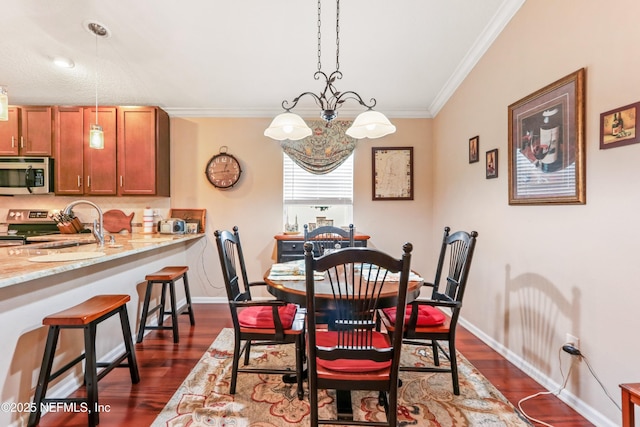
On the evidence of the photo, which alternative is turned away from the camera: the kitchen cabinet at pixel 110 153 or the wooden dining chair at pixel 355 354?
the wooden dining chair

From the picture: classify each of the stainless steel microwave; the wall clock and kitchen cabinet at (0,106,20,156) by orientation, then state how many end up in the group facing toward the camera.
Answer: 3

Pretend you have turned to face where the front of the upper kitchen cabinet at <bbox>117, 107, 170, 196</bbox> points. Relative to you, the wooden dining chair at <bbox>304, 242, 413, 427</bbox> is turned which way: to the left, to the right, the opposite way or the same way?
the opposite way

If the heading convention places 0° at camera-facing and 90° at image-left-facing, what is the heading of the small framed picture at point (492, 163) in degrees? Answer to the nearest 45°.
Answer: approximately 45°

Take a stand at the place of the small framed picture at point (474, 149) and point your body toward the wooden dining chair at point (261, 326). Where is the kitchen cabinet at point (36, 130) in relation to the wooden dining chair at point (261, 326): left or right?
right

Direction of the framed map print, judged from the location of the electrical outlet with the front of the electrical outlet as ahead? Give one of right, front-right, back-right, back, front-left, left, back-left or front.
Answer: right

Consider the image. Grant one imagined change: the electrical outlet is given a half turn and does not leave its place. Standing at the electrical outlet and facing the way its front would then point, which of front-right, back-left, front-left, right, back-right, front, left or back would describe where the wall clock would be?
back-left

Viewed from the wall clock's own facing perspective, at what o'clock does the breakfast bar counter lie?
The breakfast bar counter is roughly at 1 o'clock from the wall clock.

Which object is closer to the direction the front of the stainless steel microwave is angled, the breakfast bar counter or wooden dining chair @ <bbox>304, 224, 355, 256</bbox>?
the breakfast bar counter

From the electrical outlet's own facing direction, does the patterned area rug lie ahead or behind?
ahead

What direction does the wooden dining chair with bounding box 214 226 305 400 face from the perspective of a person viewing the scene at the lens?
facing to the right of the viewer

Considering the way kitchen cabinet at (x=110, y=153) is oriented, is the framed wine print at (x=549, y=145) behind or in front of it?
in front

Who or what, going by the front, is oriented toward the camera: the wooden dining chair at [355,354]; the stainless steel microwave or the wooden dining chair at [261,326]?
the stainless steel microwave

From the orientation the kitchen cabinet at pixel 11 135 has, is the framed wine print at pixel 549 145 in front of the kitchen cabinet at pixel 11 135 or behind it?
in front
